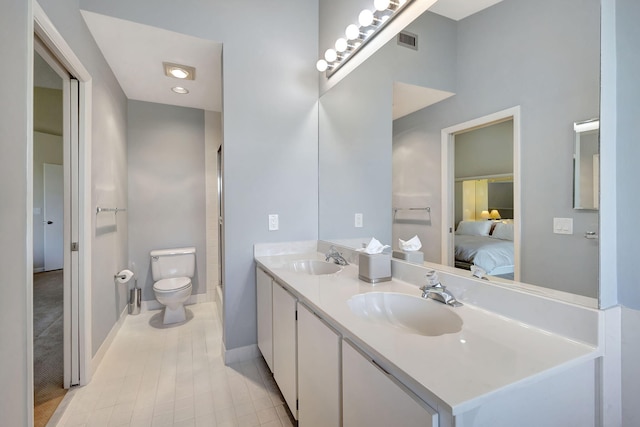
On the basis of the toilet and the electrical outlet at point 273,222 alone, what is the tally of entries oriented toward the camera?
2

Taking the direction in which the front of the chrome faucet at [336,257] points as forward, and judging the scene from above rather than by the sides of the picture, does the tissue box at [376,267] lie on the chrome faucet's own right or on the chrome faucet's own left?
on the chrome faucet's own left

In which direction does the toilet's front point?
toward the camera

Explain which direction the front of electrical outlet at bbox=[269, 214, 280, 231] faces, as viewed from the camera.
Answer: facing the viewer

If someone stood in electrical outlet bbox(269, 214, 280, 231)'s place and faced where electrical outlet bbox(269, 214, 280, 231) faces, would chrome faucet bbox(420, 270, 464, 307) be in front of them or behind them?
in front

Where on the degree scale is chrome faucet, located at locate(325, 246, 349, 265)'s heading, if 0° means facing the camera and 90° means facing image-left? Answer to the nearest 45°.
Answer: approximately 45°

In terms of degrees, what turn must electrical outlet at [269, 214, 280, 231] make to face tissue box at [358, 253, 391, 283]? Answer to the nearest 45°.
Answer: approximately 45° to its left

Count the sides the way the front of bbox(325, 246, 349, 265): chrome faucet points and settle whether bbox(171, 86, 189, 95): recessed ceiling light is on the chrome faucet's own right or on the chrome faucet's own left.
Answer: on the chrome faucet's own right

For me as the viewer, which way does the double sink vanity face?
facing the viewer and to the left of the viewer

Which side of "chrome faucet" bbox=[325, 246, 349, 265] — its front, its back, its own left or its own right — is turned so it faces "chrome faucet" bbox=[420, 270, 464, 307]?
left
